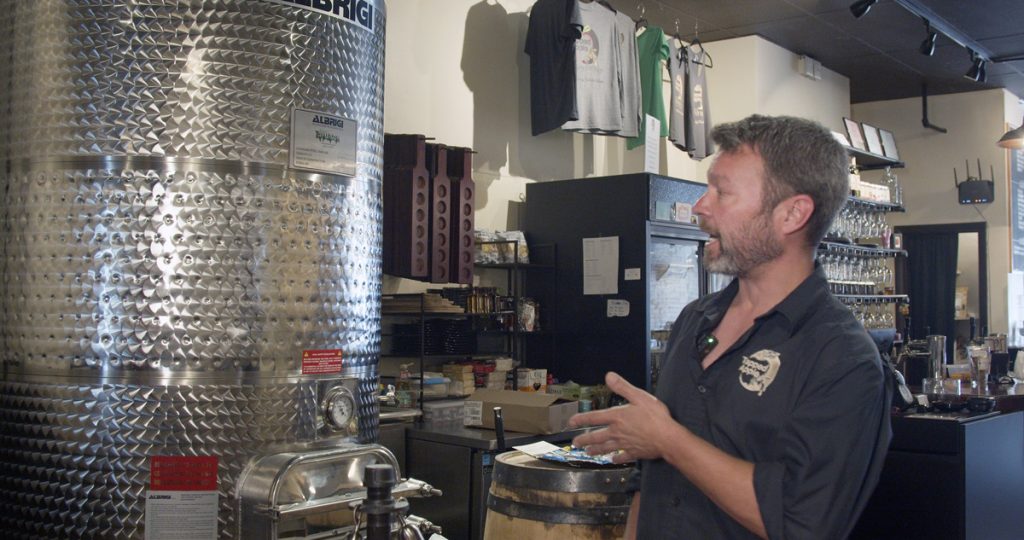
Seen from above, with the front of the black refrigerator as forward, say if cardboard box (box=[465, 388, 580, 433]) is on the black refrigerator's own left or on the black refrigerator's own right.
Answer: on the black refrigerator's own right

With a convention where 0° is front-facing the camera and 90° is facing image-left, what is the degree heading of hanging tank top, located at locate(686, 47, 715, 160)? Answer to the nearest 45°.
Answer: approximately 0°

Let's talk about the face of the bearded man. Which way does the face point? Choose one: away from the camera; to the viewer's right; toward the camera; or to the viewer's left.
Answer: to the viewer's left

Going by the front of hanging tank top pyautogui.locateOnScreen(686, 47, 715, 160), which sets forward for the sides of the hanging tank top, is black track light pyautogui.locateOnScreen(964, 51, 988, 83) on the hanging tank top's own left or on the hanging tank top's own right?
on the hanging tank top's own left

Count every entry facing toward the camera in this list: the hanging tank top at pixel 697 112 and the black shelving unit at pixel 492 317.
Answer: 2
